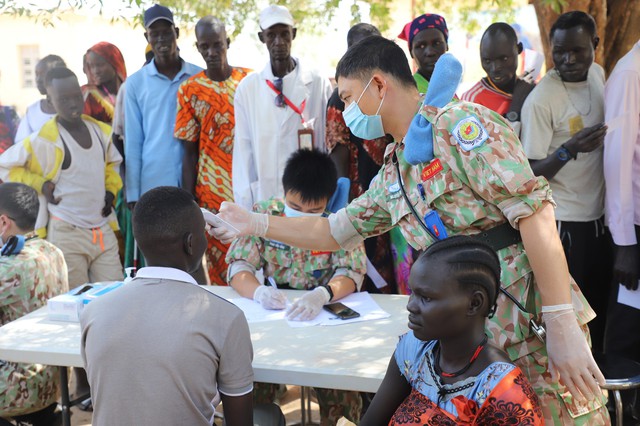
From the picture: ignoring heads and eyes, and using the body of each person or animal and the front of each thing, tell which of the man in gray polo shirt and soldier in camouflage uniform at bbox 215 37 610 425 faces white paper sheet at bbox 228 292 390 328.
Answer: the soldier in camouflage uniform

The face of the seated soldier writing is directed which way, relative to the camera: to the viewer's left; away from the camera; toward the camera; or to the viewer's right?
toward the camera

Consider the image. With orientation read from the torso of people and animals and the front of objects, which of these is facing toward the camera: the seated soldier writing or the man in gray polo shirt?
the seated soldier writing

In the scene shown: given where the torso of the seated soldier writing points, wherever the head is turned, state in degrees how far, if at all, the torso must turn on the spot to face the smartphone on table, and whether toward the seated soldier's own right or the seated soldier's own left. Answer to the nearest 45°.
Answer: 0° — they already face it

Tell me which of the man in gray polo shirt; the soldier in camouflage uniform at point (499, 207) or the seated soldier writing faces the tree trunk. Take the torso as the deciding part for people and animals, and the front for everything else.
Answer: the man in gray polo shirt

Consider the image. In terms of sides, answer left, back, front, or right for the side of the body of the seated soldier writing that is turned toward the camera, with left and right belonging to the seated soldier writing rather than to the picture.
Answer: front

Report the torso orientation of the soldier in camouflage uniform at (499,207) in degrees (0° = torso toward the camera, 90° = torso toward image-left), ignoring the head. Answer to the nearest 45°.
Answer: approximately 45°

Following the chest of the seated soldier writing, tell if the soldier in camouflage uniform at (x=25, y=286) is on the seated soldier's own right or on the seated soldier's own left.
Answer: on the seated soldier's own right

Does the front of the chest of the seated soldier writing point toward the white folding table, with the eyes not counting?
yes

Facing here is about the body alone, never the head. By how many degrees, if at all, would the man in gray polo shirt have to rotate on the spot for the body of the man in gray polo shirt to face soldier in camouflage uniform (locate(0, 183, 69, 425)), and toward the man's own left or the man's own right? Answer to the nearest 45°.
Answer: approximately 90° to the man's own left

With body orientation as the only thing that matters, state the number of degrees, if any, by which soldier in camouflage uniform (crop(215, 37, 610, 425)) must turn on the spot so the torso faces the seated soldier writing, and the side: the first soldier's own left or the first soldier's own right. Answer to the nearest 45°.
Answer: approximately 90° to the first soldier's own right

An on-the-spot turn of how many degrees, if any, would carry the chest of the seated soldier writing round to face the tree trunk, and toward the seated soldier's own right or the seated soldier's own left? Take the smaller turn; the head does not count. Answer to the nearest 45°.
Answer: approximately 135° to the seated soldier's own left
